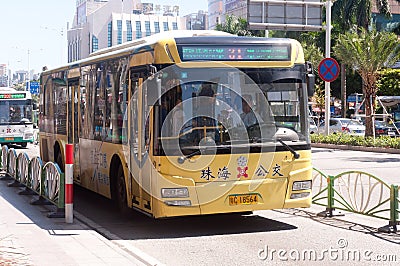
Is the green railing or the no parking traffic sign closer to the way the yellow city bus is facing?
the green railing

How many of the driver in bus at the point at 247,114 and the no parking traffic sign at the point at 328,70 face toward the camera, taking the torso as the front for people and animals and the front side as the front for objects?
2

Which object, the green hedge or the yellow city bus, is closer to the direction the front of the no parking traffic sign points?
the yellow city bus

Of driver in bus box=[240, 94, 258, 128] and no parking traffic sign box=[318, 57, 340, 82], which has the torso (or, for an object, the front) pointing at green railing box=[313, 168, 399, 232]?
the no parking traffic sign

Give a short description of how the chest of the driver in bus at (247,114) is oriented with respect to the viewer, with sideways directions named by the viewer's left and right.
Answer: facing the viewer

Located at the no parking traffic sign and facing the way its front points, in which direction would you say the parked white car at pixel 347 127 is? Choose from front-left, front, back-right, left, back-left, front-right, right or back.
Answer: back
